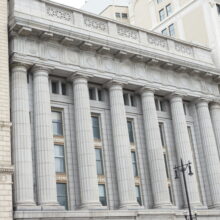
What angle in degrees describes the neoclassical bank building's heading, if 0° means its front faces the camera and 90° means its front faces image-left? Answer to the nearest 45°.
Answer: approximately 315°

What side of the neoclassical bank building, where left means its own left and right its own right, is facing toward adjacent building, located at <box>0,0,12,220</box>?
right
